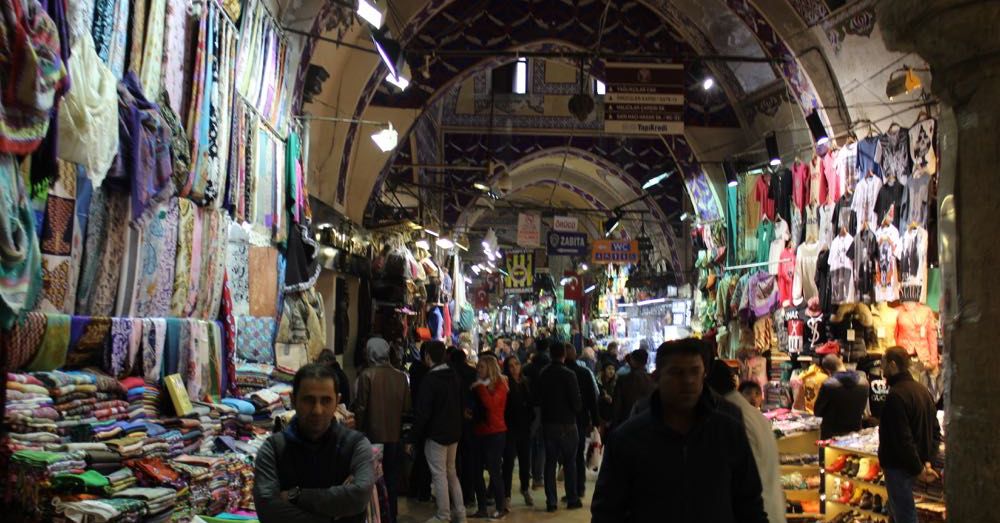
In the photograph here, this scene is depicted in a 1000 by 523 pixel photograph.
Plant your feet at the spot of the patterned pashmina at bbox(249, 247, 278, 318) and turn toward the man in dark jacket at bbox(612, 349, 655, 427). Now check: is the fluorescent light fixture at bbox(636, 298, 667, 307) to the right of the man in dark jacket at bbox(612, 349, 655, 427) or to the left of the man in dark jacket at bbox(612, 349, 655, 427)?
left

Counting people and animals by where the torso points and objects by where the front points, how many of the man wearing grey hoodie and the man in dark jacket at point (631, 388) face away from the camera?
2

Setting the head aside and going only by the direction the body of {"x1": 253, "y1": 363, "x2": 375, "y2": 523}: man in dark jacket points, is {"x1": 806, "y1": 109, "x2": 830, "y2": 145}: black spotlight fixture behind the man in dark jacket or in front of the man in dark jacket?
behind

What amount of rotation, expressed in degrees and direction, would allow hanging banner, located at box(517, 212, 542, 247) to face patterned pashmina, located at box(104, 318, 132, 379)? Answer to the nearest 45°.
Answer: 0° — it already faces it

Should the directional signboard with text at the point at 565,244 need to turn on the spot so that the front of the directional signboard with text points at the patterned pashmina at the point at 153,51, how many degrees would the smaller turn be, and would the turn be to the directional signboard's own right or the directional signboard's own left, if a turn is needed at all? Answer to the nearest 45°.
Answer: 0° — it already faces it

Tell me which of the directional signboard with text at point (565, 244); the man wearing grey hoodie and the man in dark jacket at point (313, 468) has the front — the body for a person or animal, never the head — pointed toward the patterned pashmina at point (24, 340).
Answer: the directional signboard with text
